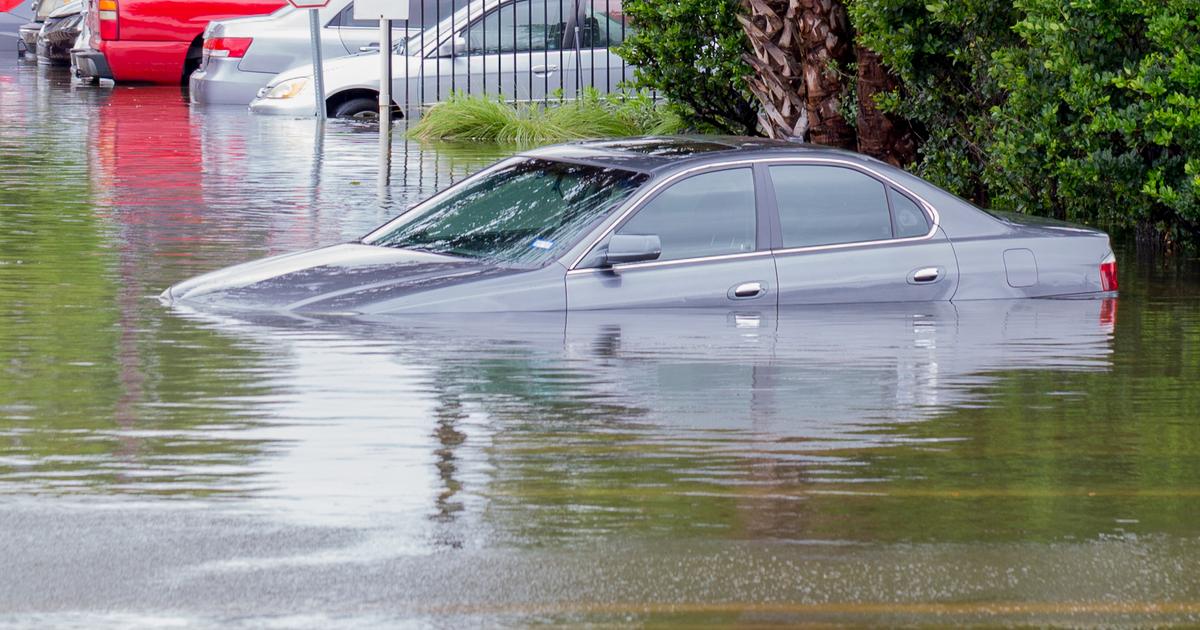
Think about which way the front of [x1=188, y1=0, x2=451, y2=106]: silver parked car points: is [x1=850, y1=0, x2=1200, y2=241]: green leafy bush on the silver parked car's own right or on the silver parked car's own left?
on the silver parked car's own right

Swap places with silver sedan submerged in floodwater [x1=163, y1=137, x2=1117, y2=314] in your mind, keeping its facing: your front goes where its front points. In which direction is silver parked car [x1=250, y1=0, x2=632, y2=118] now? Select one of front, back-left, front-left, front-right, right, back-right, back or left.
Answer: back-right

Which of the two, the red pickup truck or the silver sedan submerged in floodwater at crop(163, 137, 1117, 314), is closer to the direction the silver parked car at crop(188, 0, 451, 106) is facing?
the red pickup truck

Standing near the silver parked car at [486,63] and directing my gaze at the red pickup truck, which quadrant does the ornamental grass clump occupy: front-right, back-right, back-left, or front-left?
back-left

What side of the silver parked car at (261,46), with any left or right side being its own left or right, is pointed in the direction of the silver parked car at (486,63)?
right

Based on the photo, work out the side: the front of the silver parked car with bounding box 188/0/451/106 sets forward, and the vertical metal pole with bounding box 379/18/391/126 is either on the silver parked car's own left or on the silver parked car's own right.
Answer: on the silver parked car's own right

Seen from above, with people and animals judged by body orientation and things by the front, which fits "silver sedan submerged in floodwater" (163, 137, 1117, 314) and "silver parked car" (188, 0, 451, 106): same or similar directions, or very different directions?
very different directions

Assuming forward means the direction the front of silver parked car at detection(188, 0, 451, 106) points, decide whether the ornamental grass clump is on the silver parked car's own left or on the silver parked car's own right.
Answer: on the silver parked car's own right

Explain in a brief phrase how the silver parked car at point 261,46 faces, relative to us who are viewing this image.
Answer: facing away from the viewer and to the right of the viewer

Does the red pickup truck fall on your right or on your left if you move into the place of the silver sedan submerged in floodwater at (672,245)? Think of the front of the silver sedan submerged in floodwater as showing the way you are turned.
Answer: on your right

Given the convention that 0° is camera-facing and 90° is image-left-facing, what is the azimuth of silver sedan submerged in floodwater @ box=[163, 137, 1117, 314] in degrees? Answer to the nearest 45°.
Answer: approximately 45°

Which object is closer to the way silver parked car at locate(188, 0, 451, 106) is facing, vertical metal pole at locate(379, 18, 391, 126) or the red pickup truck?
the red pickup truck
